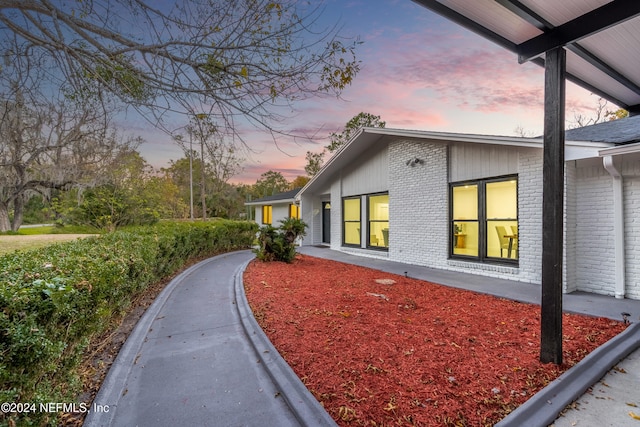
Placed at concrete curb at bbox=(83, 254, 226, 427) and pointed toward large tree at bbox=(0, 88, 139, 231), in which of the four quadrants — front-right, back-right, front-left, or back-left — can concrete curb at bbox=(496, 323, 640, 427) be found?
back-right

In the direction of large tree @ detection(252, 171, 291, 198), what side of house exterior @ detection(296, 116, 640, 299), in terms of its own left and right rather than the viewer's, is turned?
right

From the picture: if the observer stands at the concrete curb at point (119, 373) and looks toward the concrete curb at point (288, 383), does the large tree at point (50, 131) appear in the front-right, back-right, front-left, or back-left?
back-left

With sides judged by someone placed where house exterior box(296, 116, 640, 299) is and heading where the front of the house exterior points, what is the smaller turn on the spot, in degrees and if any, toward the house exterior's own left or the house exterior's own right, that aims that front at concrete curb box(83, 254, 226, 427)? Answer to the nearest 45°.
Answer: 0° — it already faces it

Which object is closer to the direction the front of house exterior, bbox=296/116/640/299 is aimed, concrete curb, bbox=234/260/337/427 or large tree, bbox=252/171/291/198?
the concrete curb

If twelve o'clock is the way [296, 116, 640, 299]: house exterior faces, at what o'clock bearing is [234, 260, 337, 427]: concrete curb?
The concrete curb is roughly at 11 o'clock from the house exterior.

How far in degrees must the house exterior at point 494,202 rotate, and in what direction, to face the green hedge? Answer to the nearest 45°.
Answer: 0° — it already faces it

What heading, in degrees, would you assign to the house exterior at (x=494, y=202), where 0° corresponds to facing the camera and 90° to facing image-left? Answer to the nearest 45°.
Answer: approximately 45°

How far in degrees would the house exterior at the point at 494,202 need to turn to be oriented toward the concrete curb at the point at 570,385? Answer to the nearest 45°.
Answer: approximately 45° to its left
